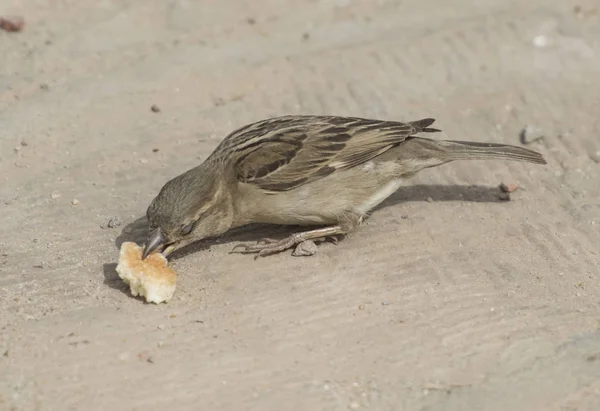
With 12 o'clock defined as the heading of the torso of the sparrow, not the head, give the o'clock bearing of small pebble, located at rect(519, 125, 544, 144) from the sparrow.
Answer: The small pebble is roughly at 5 o'clock from the sparrow.

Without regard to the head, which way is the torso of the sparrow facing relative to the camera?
to the viewer's left

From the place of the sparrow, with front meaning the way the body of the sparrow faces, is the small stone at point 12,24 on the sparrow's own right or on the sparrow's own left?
on the sparrow's own right

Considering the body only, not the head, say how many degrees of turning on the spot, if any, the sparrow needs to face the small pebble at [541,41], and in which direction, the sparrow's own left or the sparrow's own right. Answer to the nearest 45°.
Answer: approximately 135° to the sparrow's own right

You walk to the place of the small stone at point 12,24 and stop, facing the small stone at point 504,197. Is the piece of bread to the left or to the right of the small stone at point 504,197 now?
right

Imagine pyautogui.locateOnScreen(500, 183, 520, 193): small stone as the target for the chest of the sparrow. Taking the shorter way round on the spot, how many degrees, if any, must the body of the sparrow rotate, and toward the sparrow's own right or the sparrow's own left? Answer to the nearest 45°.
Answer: approximately 180°
